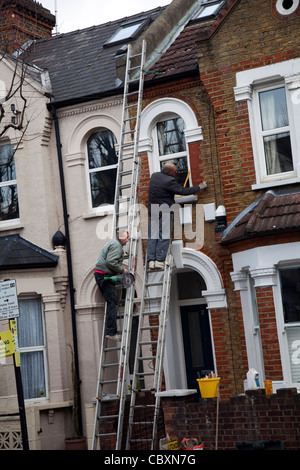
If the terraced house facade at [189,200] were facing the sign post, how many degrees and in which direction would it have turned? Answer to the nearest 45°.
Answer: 0° — it already faces it

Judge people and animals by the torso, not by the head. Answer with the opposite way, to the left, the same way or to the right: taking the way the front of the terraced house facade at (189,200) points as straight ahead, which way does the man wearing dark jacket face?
the opposite way

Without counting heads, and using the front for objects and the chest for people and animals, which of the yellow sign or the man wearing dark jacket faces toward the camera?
the yellow sign

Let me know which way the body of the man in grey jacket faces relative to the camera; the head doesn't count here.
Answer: to the viewer's right

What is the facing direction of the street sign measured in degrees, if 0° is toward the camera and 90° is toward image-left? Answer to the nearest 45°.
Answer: approximately 0°

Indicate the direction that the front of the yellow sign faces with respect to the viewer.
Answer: facing the viewer

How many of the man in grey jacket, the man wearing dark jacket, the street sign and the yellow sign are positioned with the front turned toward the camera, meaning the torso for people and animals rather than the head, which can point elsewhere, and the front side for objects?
2

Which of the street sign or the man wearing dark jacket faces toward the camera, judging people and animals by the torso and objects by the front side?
the street sign

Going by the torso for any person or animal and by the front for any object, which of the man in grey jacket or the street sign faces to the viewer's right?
the man in grey jacket

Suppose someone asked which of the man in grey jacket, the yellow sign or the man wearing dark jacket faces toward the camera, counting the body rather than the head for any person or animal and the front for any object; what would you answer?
the yellow sign

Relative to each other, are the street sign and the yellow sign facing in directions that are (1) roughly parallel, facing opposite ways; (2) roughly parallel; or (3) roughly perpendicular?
roughly parallel

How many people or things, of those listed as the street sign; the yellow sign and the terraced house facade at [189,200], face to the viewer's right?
0

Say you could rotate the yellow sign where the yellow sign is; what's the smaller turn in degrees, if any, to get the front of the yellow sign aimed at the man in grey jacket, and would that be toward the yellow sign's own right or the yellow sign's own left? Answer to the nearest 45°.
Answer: approximately 135° to the yellow sign's own left
